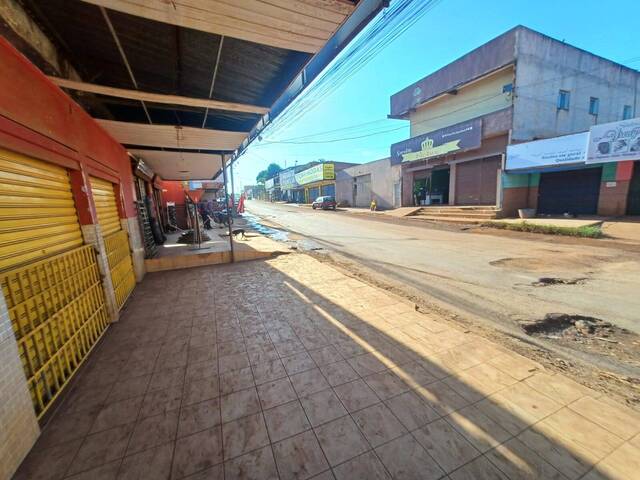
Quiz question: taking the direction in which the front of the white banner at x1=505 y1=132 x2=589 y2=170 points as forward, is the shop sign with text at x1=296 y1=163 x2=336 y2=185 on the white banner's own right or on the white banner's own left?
on the white banner's own right

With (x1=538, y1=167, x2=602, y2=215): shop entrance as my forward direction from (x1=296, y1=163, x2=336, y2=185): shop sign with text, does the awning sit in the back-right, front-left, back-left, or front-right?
front-right

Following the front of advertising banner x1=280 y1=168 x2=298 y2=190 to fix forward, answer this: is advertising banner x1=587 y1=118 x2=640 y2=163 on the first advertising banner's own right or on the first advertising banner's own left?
on the first advertising banner's own left

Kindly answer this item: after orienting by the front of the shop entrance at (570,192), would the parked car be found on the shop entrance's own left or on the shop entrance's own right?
on the shop entrance's own right

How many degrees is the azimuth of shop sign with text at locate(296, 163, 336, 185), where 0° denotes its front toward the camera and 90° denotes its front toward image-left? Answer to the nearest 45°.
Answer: approximately 45°

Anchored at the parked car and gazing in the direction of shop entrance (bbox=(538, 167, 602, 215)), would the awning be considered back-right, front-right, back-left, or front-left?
front-right

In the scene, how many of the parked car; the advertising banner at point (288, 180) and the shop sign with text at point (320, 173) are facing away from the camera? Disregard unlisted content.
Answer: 0

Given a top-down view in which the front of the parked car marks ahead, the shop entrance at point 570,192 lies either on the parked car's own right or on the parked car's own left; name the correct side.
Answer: on the parked car's own left

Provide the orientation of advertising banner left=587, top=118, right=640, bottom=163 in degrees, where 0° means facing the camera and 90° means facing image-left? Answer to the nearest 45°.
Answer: approximately 45°

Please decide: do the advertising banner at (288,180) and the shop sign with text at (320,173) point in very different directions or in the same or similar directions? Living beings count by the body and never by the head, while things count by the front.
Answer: same or similar directions

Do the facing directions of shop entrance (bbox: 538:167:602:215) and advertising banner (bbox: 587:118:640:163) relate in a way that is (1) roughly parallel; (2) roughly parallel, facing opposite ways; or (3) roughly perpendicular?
roughly parallel

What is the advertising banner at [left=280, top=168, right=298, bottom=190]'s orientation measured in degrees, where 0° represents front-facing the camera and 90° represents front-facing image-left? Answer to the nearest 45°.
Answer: approximately 45°

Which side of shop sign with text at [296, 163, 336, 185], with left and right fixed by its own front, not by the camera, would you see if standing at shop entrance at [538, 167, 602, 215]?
left

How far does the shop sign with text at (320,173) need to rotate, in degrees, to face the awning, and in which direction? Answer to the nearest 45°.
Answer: approximately 45° to its left

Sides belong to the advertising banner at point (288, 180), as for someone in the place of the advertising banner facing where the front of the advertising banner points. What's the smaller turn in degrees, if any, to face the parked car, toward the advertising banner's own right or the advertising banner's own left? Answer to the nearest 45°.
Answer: approximately 45° to the advertising banner's own left

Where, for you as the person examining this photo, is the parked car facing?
facing the viewer and to the left of the viewer
